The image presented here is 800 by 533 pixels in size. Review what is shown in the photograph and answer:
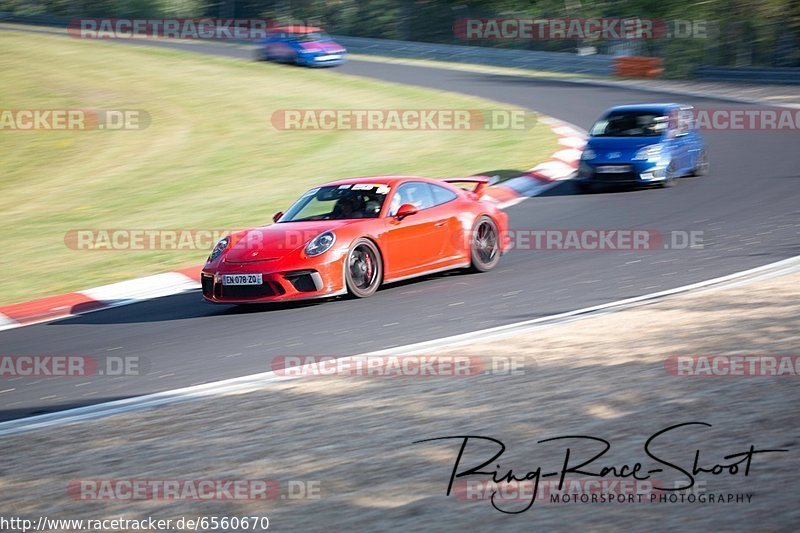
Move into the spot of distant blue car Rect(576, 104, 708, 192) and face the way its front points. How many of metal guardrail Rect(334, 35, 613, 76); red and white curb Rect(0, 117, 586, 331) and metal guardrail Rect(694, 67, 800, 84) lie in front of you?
1

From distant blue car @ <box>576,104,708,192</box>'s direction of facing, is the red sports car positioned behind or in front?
in front

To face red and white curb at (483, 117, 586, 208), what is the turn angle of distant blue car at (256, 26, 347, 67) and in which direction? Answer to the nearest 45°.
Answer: approximately 45° to its right

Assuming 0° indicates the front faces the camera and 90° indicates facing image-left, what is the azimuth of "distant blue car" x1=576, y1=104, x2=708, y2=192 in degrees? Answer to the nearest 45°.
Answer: approximately 45°

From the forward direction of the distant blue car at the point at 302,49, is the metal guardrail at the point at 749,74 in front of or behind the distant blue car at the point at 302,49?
in front

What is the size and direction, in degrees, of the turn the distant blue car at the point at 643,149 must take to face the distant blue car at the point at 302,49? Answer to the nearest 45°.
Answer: approximately 90° to its right

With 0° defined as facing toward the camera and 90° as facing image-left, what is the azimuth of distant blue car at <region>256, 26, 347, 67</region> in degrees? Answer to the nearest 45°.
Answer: approximately 315°

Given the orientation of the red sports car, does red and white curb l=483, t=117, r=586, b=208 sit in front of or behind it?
behind

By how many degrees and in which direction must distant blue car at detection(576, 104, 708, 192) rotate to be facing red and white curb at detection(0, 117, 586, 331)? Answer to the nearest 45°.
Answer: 0° — it already faces it

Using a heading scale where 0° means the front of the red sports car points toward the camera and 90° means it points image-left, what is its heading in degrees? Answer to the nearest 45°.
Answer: approximately 45°
